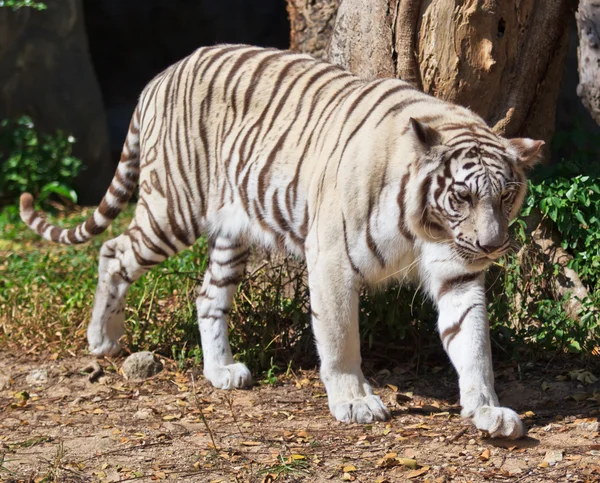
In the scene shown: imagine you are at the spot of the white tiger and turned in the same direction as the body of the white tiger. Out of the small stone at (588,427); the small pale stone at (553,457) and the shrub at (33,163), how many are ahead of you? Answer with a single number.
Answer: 2

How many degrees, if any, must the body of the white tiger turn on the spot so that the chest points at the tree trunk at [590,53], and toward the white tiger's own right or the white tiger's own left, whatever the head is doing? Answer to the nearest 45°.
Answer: approximately 45° to the white tiger's own left

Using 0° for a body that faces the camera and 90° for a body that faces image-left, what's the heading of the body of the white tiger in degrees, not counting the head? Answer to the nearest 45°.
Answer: approximately 315°

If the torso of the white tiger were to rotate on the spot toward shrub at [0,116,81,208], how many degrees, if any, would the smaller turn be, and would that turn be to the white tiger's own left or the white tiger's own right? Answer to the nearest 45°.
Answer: approximately 180°

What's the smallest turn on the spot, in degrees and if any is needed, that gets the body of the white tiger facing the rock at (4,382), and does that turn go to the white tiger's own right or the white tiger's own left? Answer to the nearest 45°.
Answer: approximately 135° to the white tiger's own right

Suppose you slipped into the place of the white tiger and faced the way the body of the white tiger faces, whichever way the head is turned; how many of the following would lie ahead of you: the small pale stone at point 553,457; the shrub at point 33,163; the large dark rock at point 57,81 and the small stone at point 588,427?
2

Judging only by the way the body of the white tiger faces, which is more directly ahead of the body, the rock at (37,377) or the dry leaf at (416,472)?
the dry leaf
